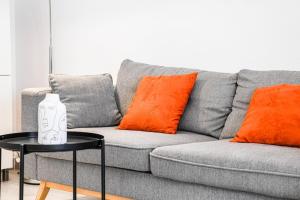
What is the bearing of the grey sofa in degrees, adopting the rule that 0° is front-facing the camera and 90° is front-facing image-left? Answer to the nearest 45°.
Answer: approximately 45°
